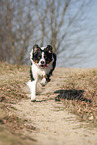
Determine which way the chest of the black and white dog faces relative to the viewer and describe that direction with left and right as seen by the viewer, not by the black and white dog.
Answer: facing the viewer

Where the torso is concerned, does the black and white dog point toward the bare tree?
no
